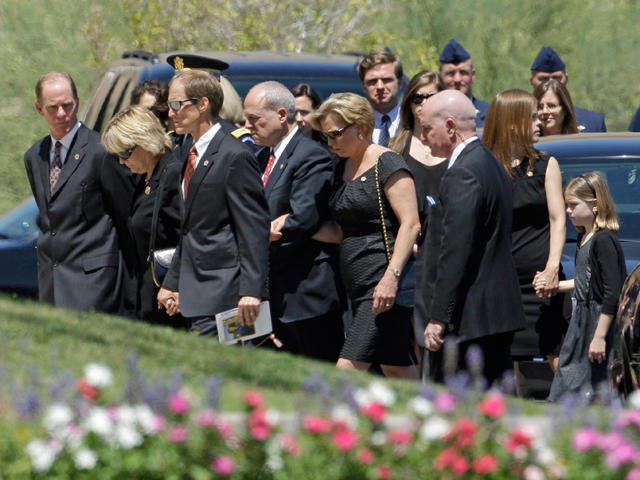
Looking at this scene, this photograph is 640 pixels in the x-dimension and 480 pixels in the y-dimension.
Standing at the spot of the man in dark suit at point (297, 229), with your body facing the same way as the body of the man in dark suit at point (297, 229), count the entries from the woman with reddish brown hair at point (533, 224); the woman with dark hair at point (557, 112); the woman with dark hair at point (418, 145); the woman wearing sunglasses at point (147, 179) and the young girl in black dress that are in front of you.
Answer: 1

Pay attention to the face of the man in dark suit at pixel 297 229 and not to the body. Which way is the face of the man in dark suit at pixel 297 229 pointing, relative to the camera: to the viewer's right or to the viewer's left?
to the viewer's left

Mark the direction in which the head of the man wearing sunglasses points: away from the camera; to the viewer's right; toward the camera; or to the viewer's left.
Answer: to the viewer's left

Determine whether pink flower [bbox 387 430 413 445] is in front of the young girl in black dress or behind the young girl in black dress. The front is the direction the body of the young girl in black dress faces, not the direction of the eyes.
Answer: in front

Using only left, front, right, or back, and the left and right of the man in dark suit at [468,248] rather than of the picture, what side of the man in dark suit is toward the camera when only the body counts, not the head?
left

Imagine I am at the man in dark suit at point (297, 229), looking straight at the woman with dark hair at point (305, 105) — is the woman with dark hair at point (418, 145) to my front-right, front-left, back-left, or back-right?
front-right

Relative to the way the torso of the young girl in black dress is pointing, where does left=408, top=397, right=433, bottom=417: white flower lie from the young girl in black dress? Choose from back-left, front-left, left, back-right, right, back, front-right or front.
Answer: front-left

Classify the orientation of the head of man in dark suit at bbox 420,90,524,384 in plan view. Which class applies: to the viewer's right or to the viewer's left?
to the viewer's left

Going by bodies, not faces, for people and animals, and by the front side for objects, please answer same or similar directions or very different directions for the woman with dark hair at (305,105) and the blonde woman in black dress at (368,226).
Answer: same or similar directions

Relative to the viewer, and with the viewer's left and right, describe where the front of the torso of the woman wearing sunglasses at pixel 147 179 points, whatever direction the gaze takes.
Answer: facing the viewer and to the left of the viewer

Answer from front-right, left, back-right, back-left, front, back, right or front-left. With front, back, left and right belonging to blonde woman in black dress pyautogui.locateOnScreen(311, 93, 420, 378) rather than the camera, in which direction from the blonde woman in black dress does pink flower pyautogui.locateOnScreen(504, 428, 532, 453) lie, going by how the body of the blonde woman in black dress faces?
front-left

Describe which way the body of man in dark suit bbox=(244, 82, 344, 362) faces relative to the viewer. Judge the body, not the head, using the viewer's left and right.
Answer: facing to the left of the viewer

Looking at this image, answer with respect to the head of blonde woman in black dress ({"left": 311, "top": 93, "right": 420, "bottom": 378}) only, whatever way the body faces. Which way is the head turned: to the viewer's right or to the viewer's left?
to the viewer's left

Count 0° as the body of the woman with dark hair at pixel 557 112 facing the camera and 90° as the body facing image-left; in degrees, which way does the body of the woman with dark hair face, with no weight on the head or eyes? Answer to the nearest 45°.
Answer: approximately 45°

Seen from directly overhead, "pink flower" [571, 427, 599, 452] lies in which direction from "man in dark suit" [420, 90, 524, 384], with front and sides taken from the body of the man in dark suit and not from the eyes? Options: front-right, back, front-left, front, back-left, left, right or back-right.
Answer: left
